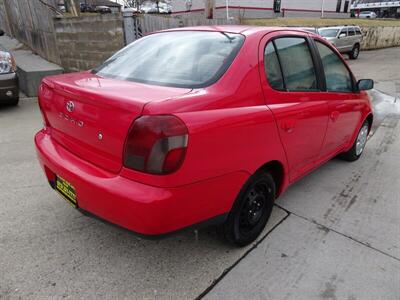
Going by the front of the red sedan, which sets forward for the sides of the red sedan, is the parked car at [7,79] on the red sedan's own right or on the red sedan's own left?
on the red sedan's own left

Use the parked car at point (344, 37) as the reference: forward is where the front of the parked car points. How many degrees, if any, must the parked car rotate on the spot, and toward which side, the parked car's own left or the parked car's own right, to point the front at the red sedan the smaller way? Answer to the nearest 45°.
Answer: approximately 45° to the parked car's own left

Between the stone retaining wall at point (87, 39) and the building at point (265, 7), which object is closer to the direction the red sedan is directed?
the building

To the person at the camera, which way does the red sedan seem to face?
facing away from the viewer and to the right of the viewer

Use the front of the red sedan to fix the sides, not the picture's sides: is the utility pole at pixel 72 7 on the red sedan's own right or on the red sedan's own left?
on the red sedan's own left

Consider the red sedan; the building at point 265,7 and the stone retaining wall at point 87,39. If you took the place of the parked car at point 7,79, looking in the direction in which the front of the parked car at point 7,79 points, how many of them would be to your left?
2

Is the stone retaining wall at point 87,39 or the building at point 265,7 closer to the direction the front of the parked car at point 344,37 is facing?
the stone retaining wall

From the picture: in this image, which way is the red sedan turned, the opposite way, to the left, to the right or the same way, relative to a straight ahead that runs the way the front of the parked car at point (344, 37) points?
the opposite way

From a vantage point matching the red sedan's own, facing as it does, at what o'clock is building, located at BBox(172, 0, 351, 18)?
The building is roughly at 11 o'clock from the red sedan.

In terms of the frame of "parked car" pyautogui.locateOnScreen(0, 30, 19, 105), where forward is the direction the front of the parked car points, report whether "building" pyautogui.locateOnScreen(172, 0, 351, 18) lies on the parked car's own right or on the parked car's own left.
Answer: on the parked car's own left

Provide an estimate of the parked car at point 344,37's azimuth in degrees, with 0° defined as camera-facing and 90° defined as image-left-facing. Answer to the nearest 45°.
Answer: approximately 45°

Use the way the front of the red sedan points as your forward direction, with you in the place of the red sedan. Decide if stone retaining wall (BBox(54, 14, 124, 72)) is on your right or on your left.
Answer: on your left

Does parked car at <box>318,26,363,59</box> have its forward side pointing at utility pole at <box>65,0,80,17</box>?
yes

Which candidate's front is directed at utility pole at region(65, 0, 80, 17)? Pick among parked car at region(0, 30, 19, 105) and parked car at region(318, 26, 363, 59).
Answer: parked car at region(318, 26, 363, 59)
